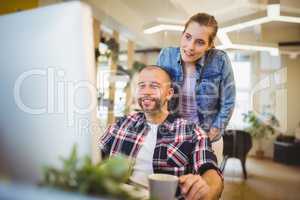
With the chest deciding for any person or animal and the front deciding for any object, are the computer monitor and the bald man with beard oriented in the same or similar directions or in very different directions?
very different directions

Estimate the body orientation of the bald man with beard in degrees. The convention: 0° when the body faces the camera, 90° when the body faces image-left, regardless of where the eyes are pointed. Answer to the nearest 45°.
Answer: approximately 45°

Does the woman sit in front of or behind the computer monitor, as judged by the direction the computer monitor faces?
in front

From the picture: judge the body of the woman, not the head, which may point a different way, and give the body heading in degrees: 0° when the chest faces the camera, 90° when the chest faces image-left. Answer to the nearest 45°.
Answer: approximately 45°

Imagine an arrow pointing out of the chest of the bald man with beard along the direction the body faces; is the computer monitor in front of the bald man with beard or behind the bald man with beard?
in front

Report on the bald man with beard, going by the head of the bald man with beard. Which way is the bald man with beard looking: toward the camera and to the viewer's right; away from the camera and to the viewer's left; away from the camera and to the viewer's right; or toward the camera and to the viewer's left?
toward the camera and to the viewer's left

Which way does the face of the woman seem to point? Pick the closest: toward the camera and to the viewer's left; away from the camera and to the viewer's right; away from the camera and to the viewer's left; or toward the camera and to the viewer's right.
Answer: toward the camera and to the viewer's left

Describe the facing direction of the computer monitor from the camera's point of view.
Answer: facing away from the viewer and to the right of the viewer

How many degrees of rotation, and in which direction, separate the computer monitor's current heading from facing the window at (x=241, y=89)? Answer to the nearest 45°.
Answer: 0° — it already faces it

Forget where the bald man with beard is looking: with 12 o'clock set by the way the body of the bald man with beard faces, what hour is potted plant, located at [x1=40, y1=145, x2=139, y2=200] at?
The potted plant is roughly at 11 o'clock from the bald man with beard.
